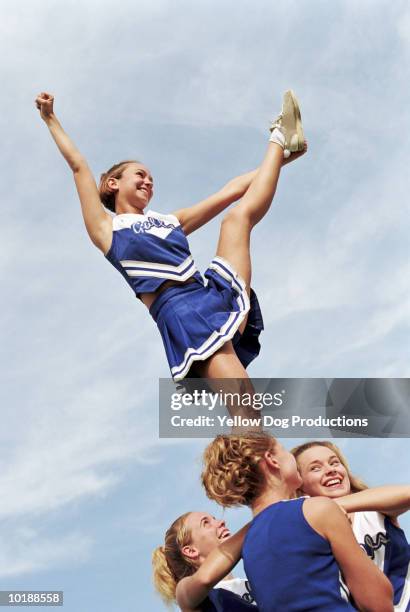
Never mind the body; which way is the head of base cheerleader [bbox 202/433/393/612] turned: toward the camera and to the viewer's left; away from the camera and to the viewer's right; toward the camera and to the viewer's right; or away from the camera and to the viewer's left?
away from the camera and to the viewer's right

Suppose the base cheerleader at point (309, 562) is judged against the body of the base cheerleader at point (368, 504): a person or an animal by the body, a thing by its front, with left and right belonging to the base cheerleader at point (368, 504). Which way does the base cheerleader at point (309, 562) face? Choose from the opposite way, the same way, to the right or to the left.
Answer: the opposite way

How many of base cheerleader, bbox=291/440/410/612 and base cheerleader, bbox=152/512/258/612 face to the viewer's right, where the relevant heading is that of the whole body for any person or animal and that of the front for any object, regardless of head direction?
1

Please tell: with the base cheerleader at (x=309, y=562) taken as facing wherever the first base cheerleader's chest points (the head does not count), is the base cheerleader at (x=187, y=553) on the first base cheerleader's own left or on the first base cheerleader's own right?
on the first base cheerleader's own left

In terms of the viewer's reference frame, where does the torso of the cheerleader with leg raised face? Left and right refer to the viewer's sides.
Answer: facing the viewer and to the right of the viewer

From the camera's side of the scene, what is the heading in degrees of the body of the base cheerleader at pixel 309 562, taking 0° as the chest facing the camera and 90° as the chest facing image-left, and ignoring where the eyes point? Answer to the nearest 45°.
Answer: approximately 225°

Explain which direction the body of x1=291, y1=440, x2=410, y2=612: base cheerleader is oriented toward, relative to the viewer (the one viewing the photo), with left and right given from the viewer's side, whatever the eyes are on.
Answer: facing the viewer and to the left of the viewer

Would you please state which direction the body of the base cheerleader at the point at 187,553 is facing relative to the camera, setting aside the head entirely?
to the viewer's right
